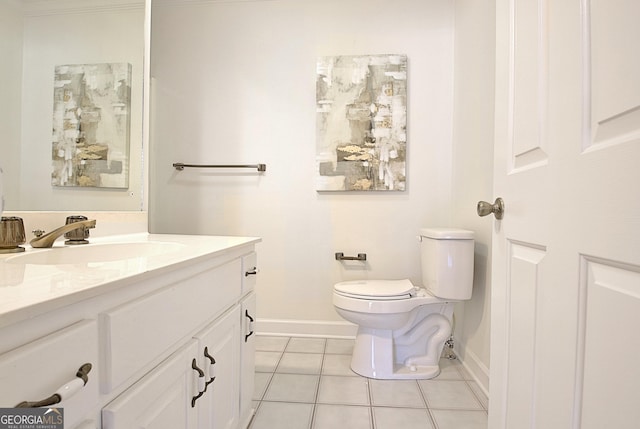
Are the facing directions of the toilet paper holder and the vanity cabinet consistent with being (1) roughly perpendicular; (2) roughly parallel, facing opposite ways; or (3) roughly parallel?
roughly perpendicular

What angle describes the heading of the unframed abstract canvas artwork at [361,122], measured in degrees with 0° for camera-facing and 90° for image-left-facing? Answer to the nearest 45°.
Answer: approximately 0°

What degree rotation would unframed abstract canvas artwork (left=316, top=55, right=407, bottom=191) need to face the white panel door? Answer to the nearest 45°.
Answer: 0° — it already faces it

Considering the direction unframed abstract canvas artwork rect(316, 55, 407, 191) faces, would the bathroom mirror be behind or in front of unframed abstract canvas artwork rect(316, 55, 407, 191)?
in front

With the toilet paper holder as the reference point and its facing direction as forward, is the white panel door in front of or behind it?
in front
